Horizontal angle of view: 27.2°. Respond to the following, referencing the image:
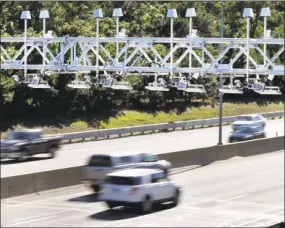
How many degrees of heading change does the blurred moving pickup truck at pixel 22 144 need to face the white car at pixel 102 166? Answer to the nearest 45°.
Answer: approximately 90° to its left

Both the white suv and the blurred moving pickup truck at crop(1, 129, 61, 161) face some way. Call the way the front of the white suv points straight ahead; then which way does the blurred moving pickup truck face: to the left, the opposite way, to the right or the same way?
the opposite way

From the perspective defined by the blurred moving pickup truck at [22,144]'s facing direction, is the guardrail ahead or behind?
behind

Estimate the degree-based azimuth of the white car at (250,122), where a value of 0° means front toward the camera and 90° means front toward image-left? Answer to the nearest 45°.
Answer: approximately 45°

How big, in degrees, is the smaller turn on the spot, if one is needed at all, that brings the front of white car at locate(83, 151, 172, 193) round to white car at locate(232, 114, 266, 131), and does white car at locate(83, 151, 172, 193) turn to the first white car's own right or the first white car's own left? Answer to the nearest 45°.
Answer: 0° — it already faces it

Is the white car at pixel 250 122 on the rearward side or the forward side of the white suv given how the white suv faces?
on the forward side

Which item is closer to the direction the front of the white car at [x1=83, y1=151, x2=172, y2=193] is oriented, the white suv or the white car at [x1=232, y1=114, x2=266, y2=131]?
the white car

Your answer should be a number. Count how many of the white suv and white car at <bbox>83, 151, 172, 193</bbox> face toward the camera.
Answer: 0

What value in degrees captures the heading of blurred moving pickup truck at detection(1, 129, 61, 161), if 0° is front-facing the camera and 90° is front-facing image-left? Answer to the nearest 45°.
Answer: approximately 45°

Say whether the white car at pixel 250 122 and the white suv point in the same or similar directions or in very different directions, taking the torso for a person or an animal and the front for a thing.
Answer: very different directions
